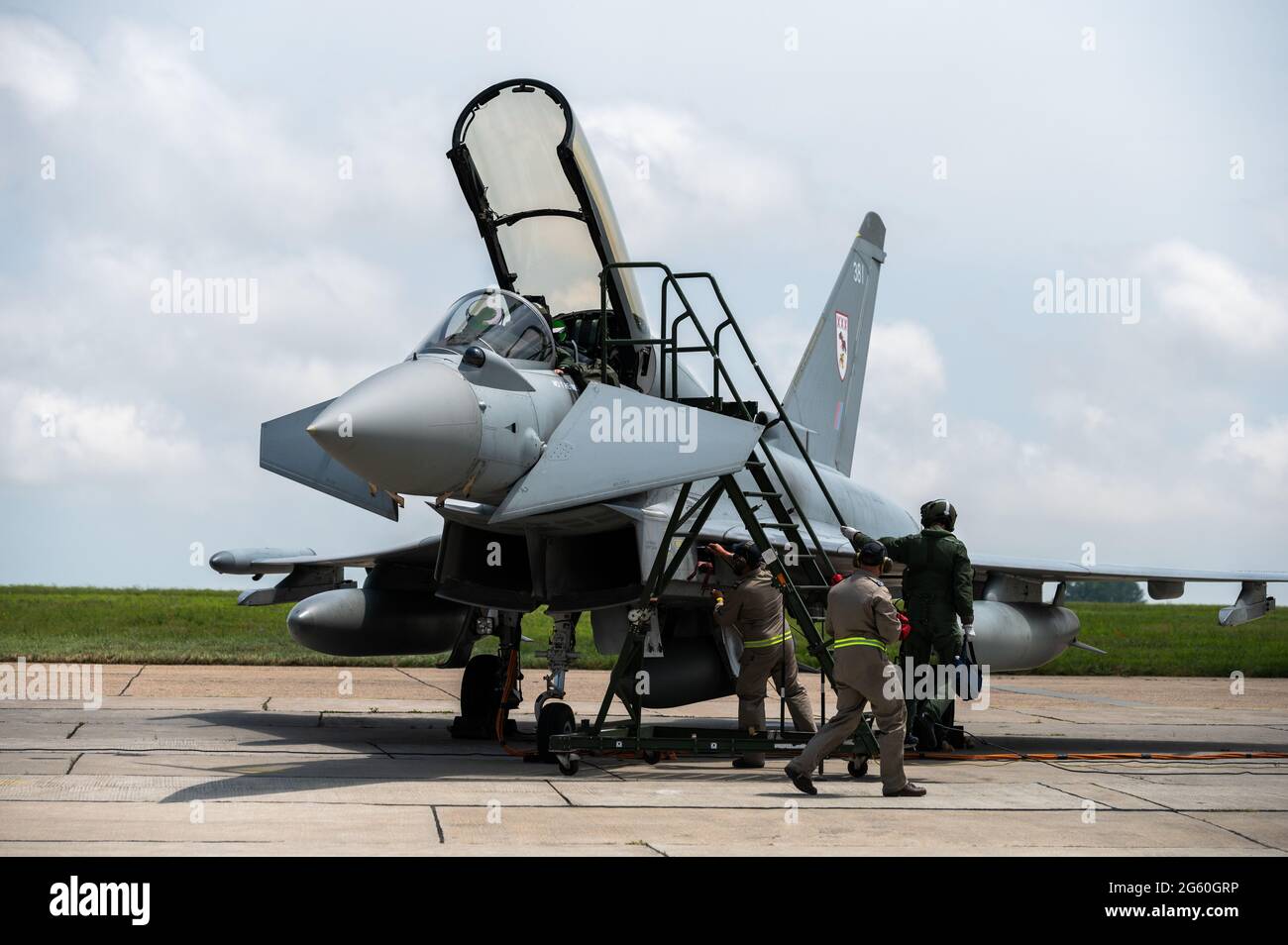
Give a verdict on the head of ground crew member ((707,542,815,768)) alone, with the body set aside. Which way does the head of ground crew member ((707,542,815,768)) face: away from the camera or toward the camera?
away from the camera

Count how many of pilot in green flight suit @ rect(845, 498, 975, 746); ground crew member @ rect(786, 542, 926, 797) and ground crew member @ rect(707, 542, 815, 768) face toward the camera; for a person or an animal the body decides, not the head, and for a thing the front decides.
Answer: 0

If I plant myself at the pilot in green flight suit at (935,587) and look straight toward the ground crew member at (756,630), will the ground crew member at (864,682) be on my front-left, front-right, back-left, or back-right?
front-left

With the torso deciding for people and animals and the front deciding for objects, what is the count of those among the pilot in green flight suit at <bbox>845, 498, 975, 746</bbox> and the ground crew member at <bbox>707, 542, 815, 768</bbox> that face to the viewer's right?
0

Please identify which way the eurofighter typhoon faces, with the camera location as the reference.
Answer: facing the viewer and to the left of the viewer

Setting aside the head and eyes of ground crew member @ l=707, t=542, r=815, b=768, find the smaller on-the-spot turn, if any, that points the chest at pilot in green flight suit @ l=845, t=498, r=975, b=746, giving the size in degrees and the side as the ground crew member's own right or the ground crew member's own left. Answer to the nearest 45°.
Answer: approximately 90° to the ground crew member's own right

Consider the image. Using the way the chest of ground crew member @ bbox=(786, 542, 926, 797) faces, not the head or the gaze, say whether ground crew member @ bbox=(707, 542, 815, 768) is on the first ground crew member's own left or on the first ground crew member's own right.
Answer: on the first ground crew member's own left
